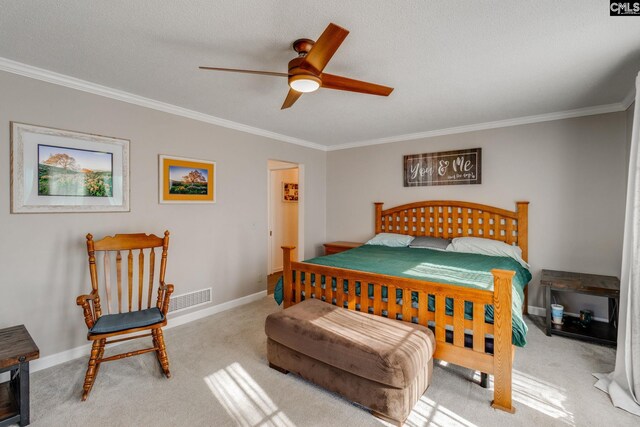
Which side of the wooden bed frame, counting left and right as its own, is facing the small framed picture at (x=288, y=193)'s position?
right

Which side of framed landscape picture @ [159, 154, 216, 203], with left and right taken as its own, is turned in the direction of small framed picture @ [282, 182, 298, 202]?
left

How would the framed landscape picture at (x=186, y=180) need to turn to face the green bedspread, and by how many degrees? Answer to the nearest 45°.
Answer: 0° — it already faces it

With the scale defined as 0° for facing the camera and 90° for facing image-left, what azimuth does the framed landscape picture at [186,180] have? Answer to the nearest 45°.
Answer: approximately 315°

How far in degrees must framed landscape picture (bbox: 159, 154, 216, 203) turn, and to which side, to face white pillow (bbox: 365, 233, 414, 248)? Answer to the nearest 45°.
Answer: approximately 45° to its left

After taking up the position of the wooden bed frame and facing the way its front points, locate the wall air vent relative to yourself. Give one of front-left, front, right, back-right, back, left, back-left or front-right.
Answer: front-right
